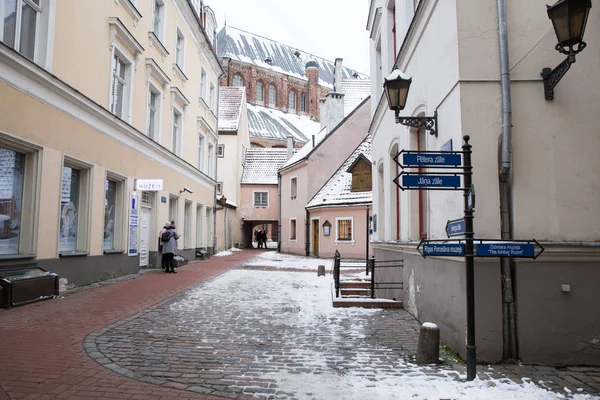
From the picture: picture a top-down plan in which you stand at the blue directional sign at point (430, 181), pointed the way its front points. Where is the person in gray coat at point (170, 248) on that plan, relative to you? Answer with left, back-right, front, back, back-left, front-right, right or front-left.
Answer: back-right

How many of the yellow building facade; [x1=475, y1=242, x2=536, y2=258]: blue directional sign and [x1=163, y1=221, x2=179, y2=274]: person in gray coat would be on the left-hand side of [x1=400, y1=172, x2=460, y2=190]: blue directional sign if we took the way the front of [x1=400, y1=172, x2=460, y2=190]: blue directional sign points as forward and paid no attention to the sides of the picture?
1

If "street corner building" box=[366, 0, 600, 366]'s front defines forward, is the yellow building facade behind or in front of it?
in front

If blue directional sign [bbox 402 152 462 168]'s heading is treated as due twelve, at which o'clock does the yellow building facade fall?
The yellow building facade is roughly at 4 o'clock from the blue directional sign.

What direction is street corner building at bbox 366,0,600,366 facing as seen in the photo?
to the viewer's left

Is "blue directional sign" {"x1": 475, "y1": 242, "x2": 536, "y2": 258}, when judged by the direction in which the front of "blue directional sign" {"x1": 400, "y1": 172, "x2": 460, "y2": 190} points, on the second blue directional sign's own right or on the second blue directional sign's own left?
on the second blue directional sign's own left

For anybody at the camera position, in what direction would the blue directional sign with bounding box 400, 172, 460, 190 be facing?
facing the viewer

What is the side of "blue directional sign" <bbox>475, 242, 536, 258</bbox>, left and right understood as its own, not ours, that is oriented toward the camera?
front
